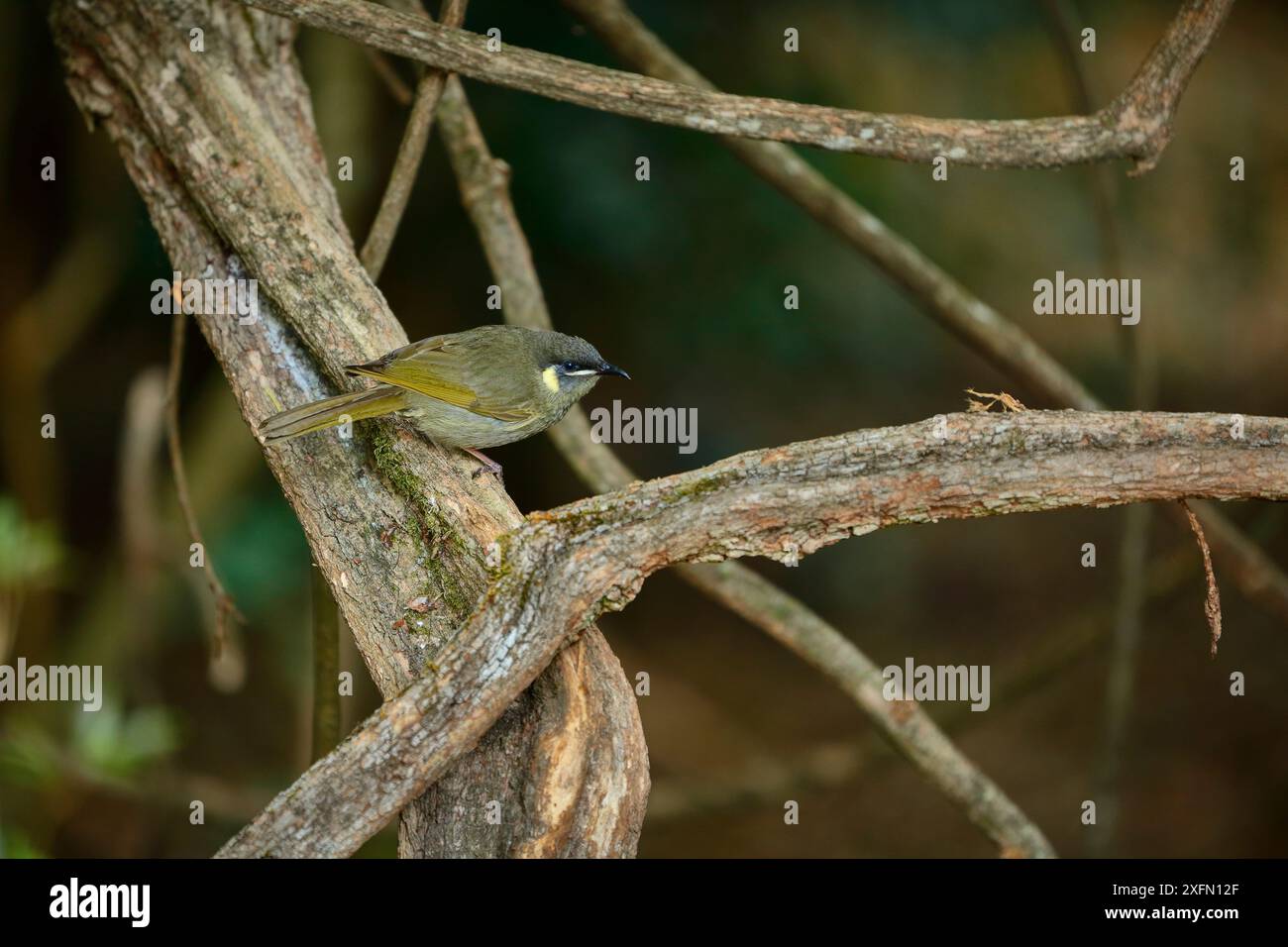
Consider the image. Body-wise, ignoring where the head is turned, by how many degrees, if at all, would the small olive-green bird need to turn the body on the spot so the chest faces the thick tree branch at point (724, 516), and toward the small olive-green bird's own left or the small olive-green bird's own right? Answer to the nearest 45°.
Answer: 0° — it already faces it

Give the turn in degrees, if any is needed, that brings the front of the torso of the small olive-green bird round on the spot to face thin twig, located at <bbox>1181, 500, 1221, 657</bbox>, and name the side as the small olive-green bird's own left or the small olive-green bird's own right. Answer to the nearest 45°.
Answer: approximately 45° to the small olive-green bird's own right

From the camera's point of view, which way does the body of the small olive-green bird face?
to the viewer's right
